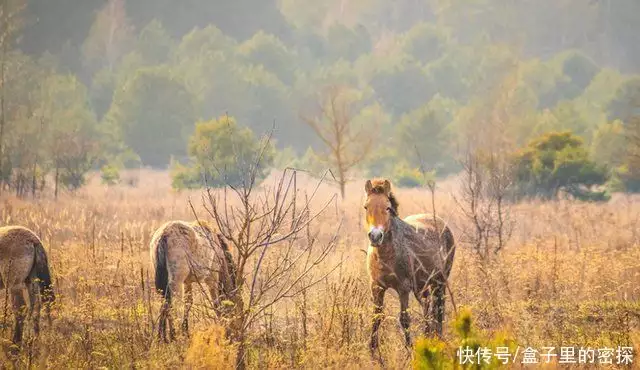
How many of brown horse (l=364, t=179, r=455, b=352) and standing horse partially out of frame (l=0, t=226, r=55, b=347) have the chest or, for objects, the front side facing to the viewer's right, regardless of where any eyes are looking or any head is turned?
0

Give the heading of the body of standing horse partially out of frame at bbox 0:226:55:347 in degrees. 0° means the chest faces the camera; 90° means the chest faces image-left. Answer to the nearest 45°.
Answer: approximately 135°

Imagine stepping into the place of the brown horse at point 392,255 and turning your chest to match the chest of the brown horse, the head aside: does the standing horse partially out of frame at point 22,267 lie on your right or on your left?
on your right

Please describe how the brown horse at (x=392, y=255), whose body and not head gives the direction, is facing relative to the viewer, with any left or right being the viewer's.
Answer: facing the viewer and to the left of the viewer

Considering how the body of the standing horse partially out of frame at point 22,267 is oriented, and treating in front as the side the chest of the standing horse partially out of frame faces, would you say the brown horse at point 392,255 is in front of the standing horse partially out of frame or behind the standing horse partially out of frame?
behind
